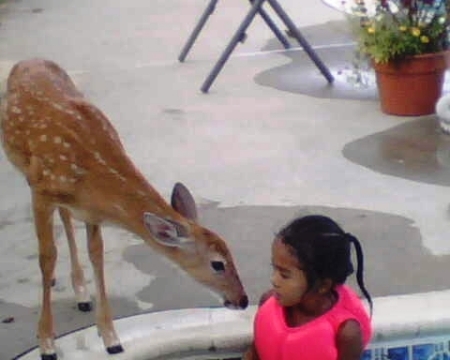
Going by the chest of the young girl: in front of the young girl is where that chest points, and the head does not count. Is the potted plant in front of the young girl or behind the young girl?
behind

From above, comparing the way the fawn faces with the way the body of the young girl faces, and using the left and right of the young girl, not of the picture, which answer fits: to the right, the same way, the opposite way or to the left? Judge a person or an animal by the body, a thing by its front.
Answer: to the left

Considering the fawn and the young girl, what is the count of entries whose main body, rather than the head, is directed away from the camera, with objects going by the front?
0

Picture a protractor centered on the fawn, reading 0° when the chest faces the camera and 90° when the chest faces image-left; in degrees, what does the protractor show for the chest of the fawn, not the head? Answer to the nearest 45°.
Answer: approximately 315°

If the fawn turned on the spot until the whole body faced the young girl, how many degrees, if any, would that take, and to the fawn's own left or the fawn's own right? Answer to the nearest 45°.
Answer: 0° — it already faces them

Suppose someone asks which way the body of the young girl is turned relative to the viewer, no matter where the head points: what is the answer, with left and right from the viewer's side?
facing the viewer and to the left of the viewer
